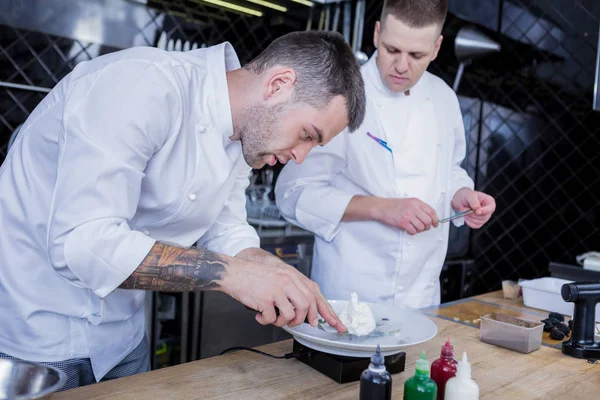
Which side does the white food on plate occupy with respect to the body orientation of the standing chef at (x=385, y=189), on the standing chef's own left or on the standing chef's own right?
on the standing chef's own right

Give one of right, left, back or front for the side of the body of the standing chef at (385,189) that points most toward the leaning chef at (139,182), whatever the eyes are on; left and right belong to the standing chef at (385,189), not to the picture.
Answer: right

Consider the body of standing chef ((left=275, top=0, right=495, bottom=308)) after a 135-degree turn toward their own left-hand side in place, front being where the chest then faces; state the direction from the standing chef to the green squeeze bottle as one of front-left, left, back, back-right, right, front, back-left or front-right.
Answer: back

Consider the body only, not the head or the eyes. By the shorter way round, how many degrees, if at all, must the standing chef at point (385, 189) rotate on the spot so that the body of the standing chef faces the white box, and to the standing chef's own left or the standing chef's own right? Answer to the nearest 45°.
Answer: approximately 45° to the standing chef's own left

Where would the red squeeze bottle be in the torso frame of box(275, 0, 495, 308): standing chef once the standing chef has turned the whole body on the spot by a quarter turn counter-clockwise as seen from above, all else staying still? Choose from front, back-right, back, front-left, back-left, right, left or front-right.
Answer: back-right

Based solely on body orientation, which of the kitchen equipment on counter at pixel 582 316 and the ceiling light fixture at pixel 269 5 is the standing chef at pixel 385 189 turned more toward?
the kitchen equipment on counter

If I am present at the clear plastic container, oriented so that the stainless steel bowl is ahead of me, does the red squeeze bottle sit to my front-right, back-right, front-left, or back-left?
front-left

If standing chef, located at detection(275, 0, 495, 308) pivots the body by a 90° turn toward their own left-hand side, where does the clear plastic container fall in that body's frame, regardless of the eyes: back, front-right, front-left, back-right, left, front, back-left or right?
right

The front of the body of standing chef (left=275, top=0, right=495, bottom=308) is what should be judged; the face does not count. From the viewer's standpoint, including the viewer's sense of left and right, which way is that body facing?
facing the viewer and to the right of the viewer

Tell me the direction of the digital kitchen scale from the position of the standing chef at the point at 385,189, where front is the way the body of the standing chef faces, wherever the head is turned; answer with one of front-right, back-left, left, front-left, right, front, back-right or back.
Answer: front-right

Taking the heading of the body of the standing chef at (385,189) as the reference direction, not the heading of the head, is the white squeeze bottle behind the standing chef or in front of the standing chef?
in front
